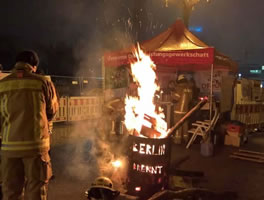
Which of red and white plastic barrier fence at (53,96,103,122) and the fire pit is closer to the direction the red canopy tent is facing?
the fire pit

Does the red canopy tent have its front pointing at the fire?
yes

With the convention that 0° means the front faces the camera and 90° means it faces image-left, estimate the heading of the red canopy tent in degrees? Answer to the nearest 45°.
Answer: approximately 0°

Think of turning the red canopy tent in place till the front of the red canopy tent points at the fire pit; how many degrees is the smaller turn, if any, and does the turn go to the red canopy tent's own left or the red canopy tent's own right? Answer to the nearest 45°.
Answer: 0° — it already faces it

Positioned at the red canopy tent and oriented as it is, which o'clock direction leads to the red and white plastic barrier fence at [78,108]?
The red and white plastic barrier fence is roughly at 4 o'clock from the red canopy tent.
